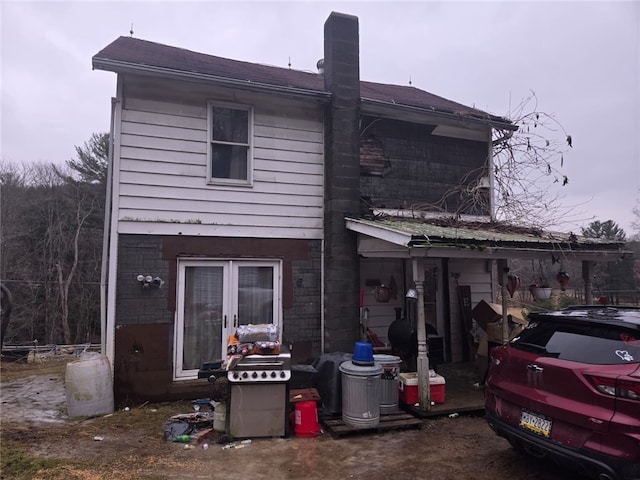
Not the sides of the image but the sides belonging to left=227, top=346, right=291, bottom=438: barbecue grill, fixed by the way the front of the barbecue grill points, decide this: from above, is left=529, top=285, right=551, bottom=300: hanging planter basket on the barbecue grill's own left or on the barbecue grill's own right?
on the barbecue grill's own left

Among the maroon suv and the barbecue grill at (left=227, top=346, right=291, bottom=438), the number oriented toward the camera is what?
1

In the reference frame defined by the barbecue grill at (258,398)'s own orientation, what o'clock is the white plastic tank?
The white plastic tank is roughly at 4 o'clock from the barbecue grill.

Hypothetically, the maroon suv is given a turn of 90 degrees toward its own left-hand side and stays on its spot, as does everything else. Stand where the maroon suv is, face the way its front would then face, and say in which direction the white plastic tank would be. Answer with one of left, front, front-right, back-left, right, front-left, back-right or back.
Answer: front-left

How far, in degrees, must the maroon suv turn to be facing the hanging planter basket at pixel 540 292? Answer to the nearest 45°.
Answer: approximately 45° to its left

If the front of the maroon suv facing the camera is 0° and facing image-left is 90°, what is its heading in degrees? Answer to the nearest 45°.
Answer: approximately 225°

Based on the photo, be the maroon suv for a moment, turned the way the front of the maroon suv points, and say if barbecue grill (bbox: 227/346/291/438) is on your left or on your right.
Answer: on your left

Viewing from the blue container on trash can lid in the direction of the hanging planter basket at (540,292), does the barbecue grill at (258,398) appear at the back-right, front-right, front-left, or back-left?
back-left

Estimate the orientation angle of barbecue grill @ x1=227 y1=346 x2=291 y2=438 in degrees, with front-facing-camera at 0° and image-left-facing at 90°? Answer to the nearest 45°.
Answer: approximately 0°

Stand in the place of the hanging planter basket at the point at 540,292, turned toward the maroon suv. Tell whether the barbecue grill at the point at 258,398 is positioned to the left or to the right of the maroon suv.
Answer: right

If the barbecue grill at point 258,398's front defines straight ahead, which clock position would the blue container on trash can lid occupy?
The blue container on trash can lid is roughly at 9 o'clock from the barbecue grill.
